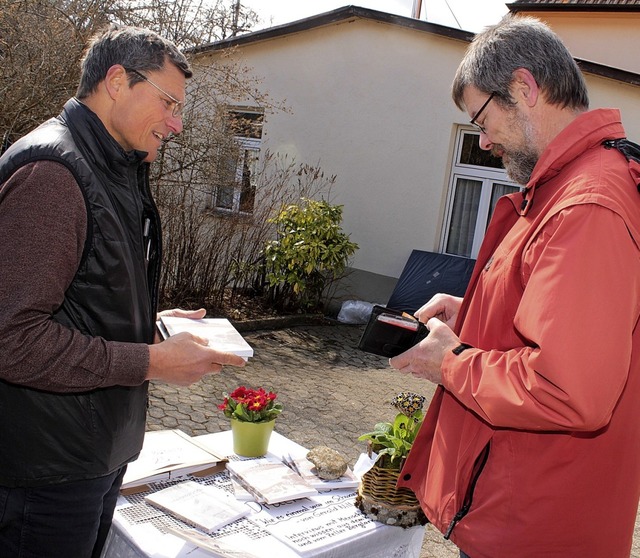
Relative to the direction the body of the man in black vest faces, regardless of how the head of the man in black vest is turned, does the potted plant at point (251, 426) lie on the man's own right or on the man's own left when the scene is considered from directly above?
on the man's own left

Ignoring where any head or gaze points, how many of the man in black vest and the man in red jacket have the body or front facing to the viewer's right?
1

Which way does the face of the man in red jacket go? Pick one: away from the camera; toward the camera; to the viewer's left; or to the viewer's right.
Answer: to the viewer's left

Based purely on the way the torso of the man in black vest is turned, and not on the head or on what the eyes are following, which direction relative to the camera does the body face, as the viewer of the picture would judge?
to the viewer's right

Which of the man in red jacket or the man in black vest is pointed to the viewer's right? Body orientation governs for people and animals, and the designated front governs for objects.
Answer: the man in black vest

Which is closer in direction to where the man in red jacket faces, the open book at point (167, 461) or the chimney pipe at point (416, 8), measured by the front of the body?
the open book

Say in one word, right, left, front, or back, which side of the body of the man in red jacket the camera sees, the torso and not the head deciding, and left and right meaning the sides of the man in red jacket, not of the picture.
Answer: left
